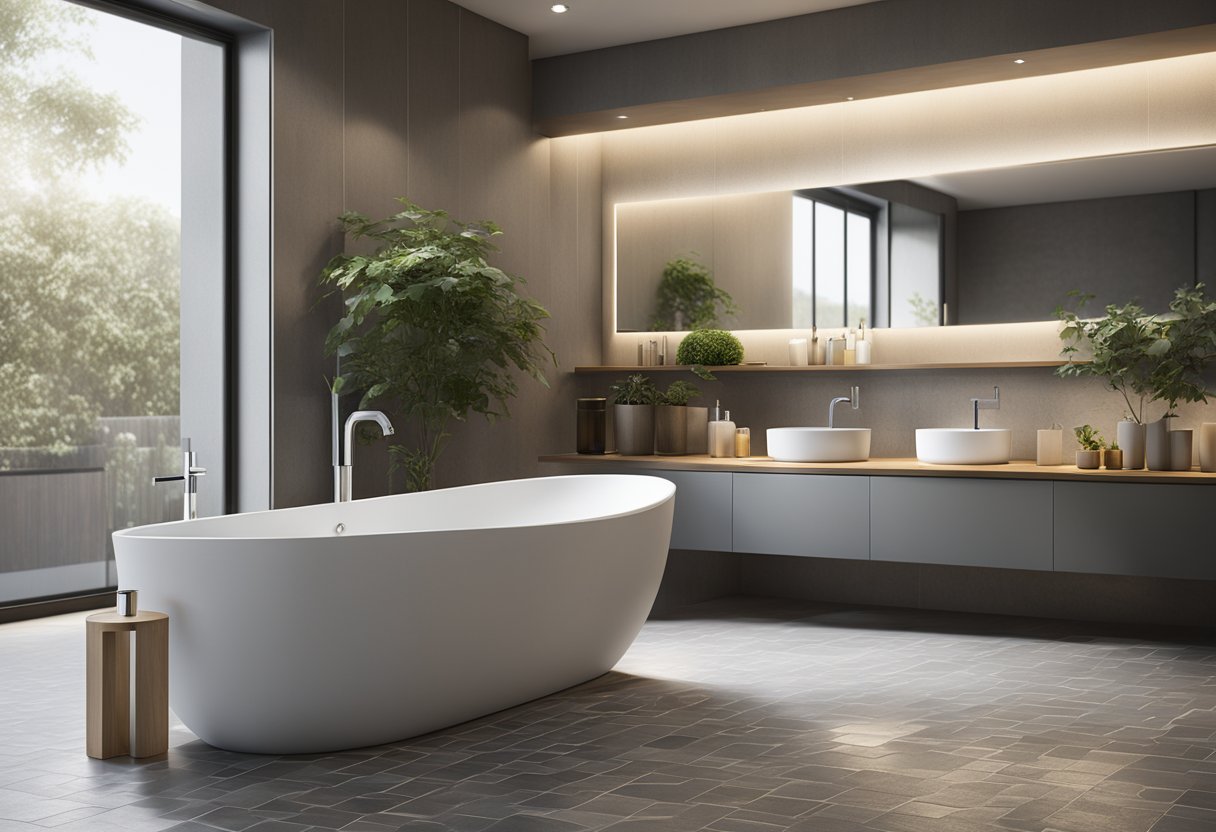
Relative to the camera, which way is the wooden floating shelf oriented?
toward the camera

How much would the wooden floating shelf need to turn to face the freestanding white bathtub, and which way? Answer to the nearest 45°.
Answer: approximately 45° to its right

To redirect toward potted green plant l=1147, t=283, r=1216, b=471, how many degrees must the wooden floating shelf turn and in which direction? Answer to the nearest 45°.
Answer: approximately 45° to its left

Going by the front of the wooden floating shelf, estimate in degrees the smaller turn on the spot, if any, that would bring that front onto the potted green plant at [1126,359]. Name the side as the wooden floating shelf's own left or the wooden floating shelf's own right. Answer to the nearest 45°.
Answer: approximately 45° to the wooden floating shelf's own left

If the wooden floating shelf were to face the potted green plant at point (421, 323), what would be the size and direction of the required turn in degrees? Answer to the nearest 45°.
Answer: approximately 45° to its right

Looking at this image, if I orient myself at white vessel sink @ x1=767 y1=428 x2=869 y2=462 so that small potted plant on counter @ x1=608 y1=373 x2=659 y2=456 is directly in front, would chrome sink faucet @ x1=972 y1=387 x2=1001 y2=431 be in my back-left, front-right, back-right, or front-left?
back-right

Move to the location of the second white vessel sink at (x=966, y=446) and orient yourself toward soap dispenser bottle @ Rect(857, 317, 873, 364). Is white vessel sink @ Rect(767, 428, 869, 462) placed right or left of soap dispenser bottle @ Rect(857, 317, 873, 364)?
left

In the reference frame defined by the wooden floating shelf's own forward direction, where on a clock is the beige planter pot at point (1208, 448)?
The beige planter pot is roughly at 10 o'clock from the wooden floating shelf.
